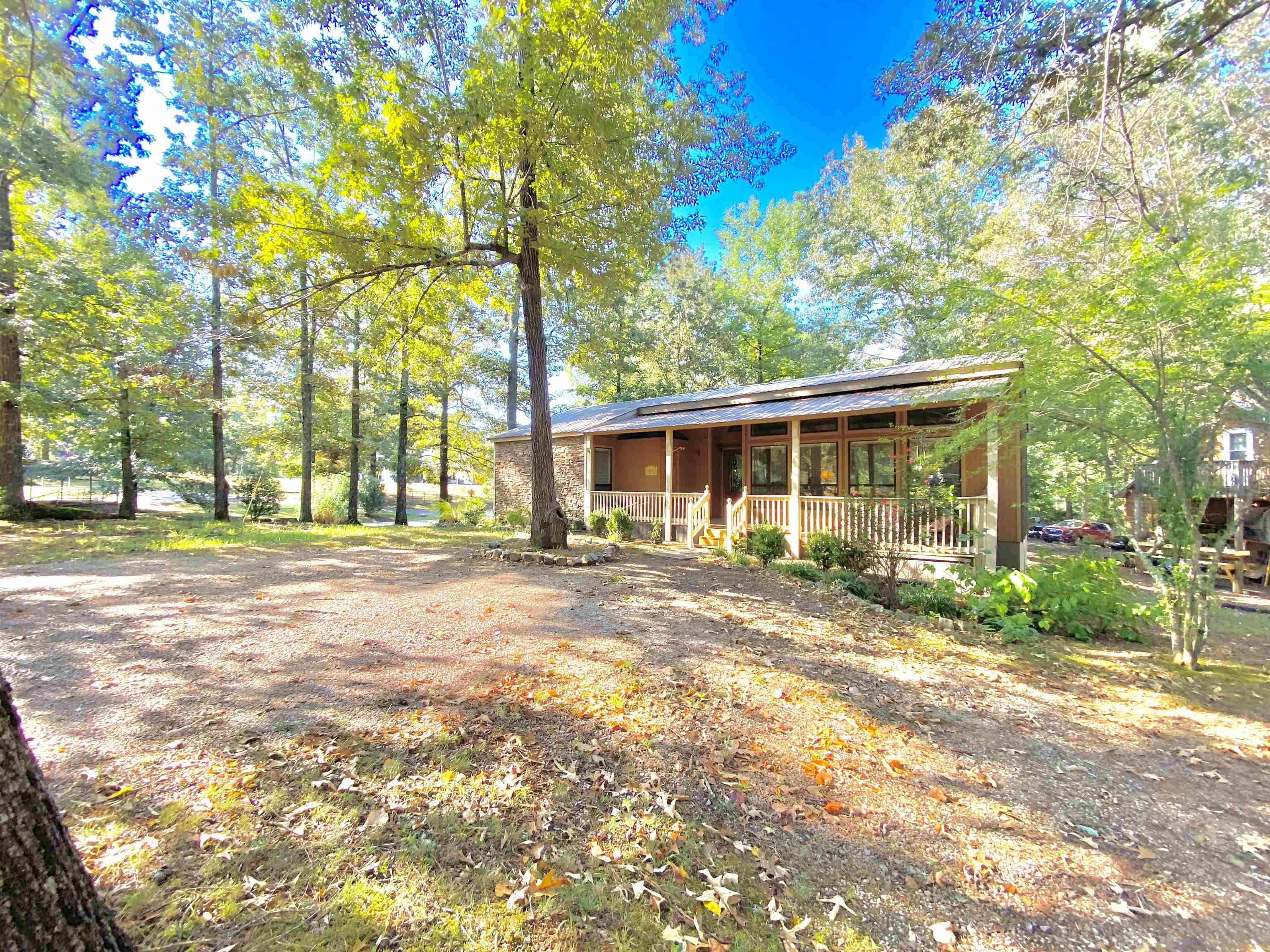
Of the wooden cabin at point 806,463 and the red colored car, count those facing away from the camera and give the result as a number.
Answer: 0

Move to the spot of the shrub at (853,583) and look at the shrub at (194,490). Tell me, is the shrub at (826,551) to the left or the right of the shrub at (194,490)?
right

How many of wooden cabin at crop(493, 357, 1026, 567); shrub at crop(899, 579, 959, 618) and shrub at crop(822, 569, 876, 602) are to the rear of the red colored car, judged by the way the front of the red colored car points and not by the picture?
0

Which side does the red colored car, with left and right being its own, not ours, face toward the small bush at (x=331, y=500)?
front

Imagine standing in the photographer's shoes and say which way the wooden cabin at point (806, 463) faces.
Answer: facing the viewer and to the left of the viewer

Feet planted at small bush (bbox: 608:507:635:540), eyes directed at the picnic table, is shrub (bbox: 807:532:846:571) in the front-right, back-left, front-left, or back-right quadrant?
front-right

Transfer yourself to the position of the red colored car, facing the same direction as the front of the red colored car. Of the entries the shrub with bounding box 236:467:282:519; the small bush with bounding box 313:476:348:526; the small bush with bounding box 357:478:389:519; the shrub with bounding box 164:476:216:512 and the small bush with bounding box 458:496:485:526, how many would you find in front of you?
5

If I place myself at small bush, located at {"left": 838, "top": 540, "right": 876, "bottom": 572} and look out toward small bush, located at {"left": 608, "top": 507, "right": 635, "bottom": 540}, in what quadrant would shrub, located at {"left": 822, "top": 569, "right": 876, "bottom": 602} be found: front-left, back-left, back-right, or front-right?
back-left

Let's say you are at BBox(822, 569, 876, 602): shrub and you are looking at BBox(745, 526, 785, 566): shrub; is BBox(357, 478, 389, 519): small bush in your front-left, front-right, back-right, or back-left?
front-left

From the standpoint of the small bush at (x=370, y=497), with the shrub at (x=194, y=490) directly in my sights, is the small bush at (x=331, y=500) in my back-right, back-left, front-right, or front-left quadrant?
front-left

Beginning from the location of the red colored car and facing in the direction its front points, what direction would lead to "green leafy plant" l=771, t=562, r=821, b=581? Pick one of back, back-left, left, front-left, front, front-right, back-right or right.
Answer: front-left

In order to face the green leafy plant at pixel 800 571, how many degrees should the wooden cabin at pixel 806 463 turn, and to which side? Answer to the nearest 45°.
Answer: approximately 45° to its left

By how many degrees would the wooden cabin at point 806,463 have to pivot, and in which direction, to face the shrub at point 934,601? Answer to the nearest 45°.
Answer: approximately 45° to its left

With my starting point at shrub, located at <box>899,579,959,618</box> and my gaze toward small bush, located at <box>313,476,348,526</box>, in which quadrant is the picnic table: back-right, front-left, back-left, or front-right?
back-right

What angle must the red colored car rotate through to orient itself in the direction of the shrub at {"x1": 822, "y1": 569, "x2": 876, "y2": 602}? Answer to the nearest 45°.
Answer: approximately 45° to its left

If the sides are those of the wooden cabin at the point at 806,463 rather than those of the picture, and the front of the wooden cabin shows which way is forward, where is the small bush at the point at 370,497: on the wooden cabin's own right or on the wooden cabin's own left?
on the wooden cabin's own right

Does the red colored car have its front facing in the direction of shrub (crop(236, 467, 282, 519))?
yes
